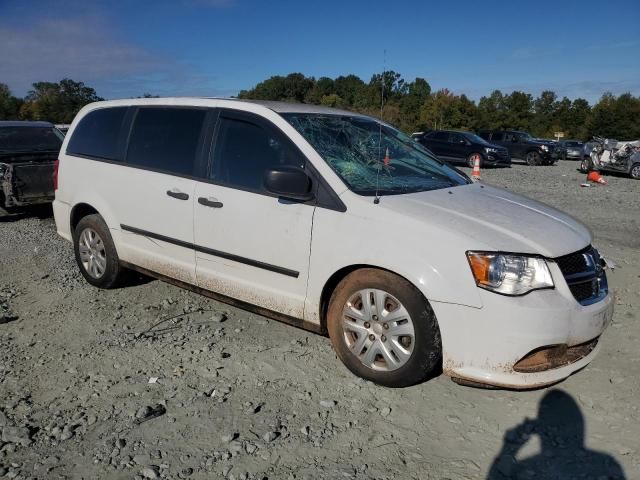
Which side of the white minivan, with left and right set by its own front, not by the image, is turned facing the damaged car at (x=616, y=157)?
left

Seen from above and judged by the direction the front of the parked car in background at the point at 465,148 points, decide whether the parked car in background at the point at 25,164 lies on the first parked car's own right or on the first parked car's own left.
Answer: on the first parked car's own right

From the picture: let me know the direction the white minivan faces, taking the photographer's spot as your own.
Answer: facing the viewer and to the right of the viewer

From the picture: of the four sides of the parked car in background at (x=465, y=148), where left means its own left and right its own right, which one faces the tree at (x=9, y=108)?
back

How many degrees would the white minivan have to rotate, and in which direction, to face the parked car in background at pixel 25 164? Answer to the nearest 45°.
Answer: approximately 180°

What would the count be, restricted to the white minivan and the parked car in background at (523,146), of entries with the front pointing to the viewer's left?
0

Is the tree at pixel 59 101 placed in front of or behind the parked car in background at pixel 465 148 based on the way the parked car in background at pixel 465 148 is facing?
behind

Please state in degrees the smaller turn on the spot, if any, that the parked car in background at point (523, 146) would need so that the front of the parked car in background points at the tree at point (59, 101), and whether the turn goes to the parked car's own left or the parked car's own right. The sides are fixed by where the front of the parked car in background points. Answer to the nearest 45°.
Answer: approximately 135° to the parked car's own right

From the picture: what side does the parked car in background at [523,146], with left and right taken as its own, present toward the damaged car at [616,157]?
front

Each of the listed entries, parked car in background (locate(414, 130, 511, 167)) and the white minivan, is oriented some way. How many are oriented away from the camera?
0

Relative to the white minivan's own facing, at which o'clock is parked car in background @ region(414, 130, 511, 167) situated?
The parked car in background is roughly at 8 o'clock from the white minivan.

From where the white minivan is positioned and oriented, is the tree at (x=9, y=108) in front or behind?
behind

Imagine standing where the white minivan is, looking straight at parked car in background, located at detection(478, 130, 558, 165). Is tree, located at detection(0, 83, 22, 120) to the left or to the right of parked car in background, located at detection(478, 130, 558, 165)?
left

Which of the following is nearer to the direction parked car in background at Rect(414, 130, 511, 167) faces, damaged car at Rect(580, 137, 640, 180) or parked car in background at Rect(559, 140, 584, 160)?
the damaged car

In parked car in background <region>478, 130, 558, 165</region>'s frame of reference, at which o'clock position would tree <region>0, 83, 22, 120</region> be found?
The tree is roughly at 5 o'clock from the parked car in background.
